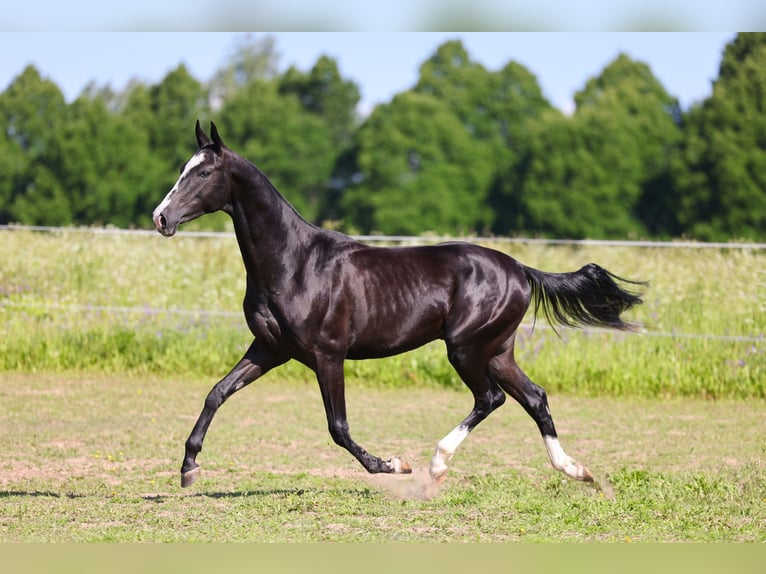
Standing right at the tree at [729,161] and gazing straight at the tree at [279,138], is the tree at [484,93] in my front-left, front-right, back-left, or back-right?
front-right

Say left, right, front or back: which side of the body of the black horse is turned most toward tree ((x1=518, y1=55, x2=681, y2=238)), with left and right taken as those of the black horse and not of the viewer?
right

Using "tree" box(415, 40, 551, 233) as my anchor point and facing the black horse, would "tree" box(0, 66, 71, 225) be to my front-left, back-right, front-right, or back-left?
front-right

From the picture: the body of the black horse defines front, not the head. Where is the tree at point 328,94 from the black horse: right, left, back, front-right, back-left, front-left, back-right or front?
right

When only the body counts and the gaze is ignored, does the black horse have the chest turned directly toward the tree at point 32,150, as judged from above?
no

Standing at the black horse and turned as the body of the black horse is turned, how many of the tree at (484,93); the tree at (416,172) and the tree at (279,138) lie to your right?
3

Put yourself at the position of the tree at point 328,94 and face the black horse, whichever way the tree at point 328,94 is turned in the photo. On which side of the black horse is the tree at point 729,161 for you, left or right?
left

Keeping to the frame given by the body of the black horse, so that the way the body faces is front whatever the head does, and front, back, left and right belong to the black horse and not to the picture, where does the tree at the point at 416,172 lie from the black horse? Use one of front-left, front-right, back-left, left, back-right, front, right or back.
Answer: right

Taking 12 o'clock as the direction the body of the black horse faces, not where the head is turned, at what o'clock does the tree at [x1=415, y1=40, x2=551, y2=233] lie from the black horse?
The tree is roughly at 3 o'clock from the black horse.

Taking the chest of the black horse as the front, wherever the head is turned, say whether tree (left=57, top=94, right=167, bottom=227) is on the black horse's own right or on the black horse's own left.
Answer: on the black horse's own right

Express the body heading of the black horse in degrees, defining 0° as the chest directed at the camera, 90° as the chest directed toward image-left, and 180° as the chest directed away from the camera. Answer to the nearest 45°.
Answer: approximately 90°

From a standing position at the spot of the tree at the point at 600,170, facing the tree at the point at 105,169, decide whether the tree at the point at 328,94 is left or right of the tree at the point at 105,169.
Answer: right
